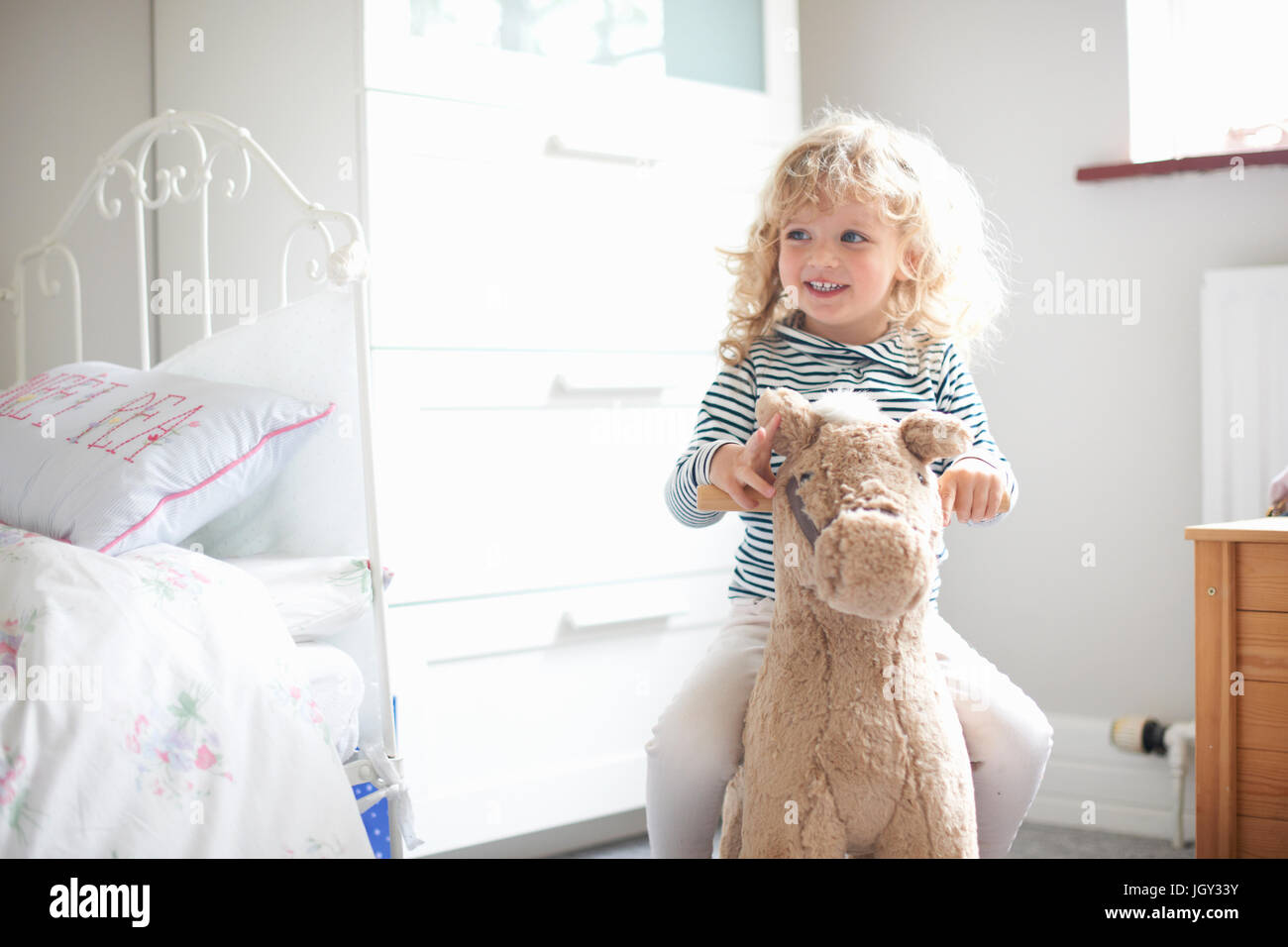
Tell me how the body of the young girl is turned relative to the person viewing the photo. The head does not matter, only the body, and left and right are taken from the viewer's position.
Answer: facing the viewer

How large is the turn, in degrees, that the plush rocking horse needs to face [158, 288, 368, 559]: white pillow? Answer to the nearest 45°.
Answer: approximately 135° to its right
